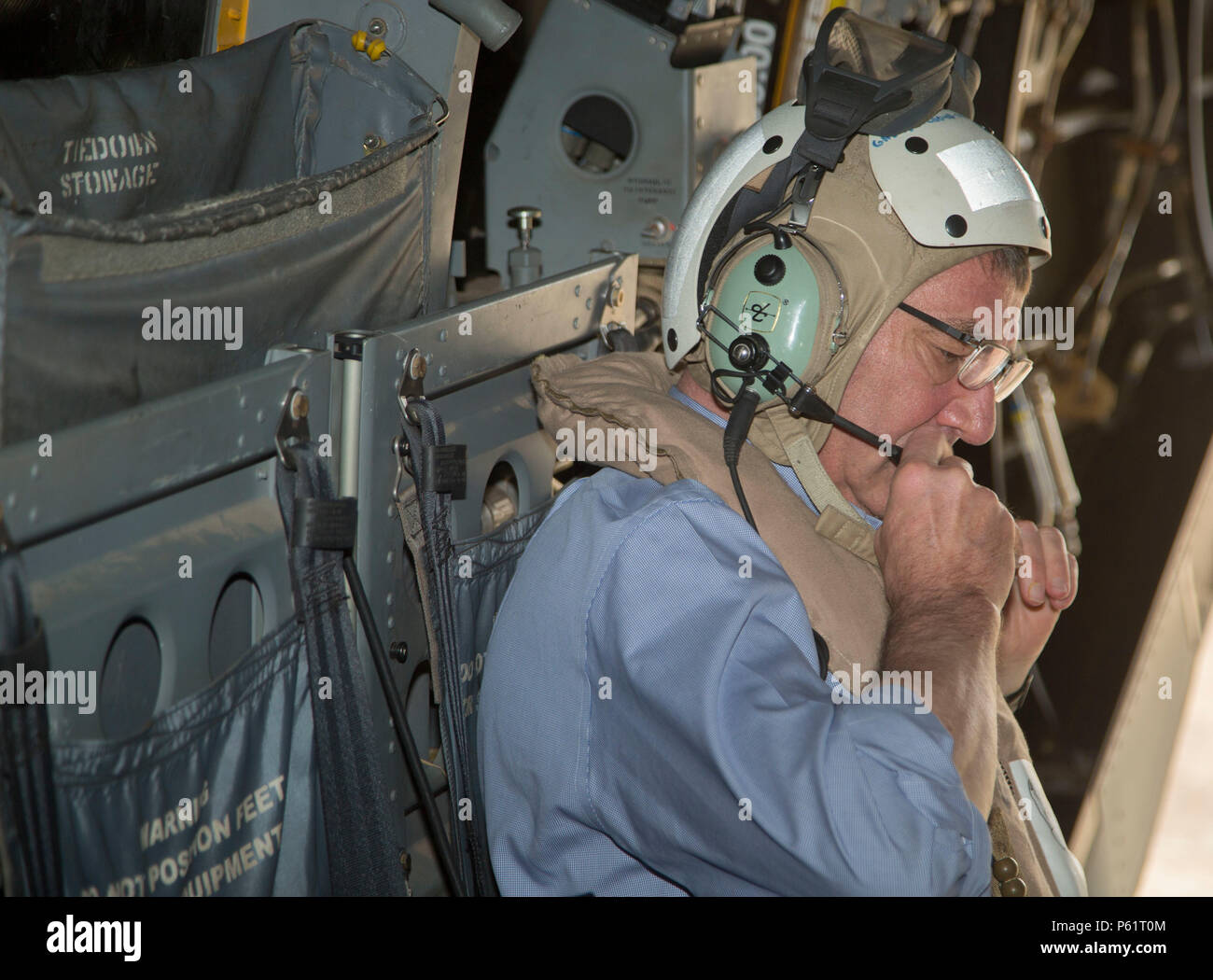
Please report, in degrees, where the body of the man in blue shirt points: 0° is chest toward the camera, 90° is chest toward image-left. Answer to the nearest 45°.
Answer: approximately 270°

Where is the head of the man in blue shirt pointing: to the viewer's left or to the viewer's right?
to the viewer's right
